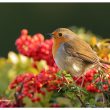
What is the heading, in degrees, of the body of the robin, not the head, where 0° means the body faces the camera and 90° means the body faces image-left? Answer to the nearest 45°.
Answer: approximately 90°
